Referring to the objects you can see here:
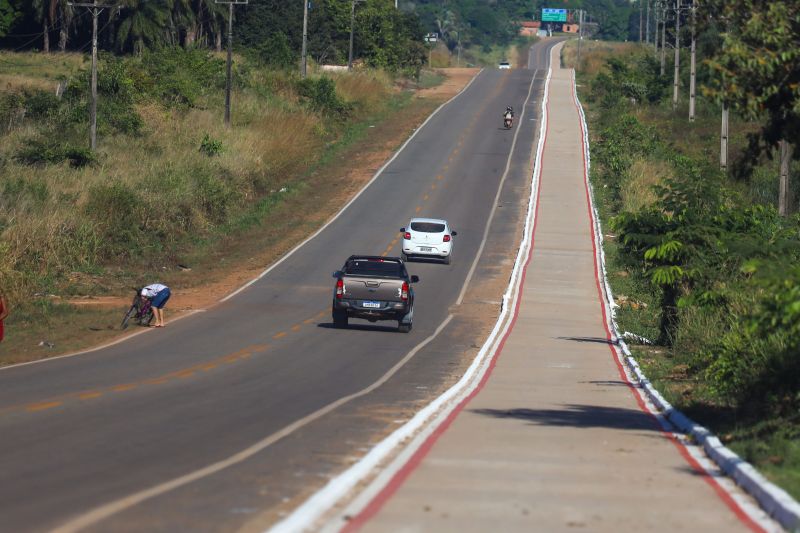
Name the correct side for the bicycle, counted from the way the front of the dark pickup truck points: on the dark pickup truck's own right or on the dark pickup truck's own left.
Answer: on the dark pickup truck's own left

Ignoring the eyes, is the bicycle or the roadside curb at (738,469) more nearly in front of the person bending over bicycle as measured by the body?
the bicycle

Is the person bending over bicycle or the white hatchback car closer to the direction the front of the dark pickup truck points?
the white hatchback car

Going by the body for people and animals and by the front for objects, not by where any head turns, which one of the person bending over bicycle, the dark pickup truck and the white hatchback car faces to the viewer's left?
the person bending over bicycle

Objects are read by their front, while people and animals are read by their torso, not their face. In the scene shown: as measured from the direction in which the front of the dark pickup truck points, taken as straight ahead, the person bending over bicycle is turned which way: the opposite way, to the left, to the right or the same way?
to the left

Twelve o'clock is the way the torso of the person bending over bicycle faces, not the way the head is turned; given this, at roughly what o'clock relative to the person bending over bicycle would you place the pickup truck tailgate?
The pickup truck tailgate is roughly at 6 o'clock from the person bending over bicycle.

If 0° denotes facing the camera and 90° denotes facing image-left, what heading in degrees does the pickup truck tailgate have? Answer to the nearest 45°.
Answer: approximately 0°

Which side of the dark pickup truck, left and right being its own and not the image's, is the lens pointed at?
back

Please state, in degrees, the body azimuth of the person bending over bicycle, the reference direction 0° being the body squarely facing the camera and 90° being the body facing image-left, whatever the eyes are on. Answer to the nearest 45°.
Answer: approximately 90°

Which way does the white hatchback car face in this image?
away from the camera

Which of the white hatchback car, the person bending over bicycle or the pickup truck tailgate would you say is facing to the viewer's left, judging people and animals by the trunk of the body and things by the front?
the person bending over bicycle
